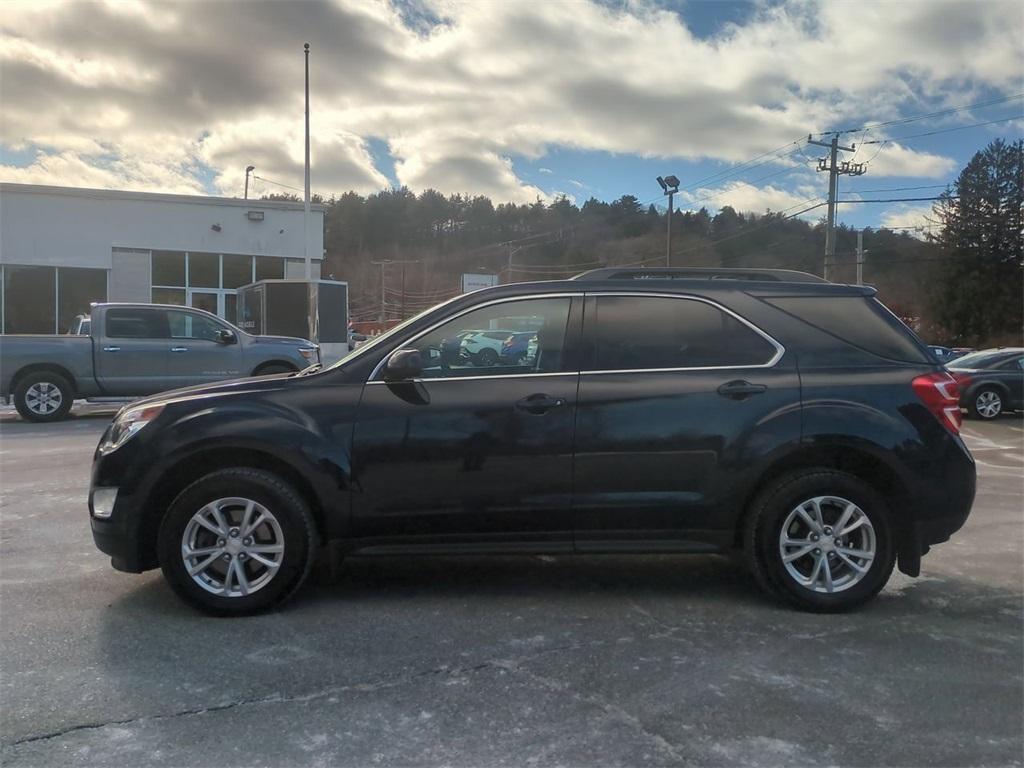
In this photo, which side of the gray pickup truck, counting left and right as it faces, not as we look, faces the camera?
right

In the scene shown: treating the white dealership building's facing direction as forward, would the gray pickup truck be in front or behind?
in front

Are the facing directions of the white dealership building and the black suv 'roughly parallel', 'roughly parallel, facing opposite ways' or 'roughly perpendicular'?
roughly perpendicular

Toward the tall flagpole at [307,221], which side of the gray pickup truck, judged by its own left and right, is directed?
left

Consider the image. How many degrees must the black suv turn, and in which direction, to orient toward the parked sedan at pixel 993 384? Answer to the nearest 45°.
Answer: approximately 135° to its right

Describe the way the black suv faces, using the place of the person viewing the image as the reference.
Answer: facing to the left of the viewer

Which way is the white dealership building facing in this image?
toward the camera
